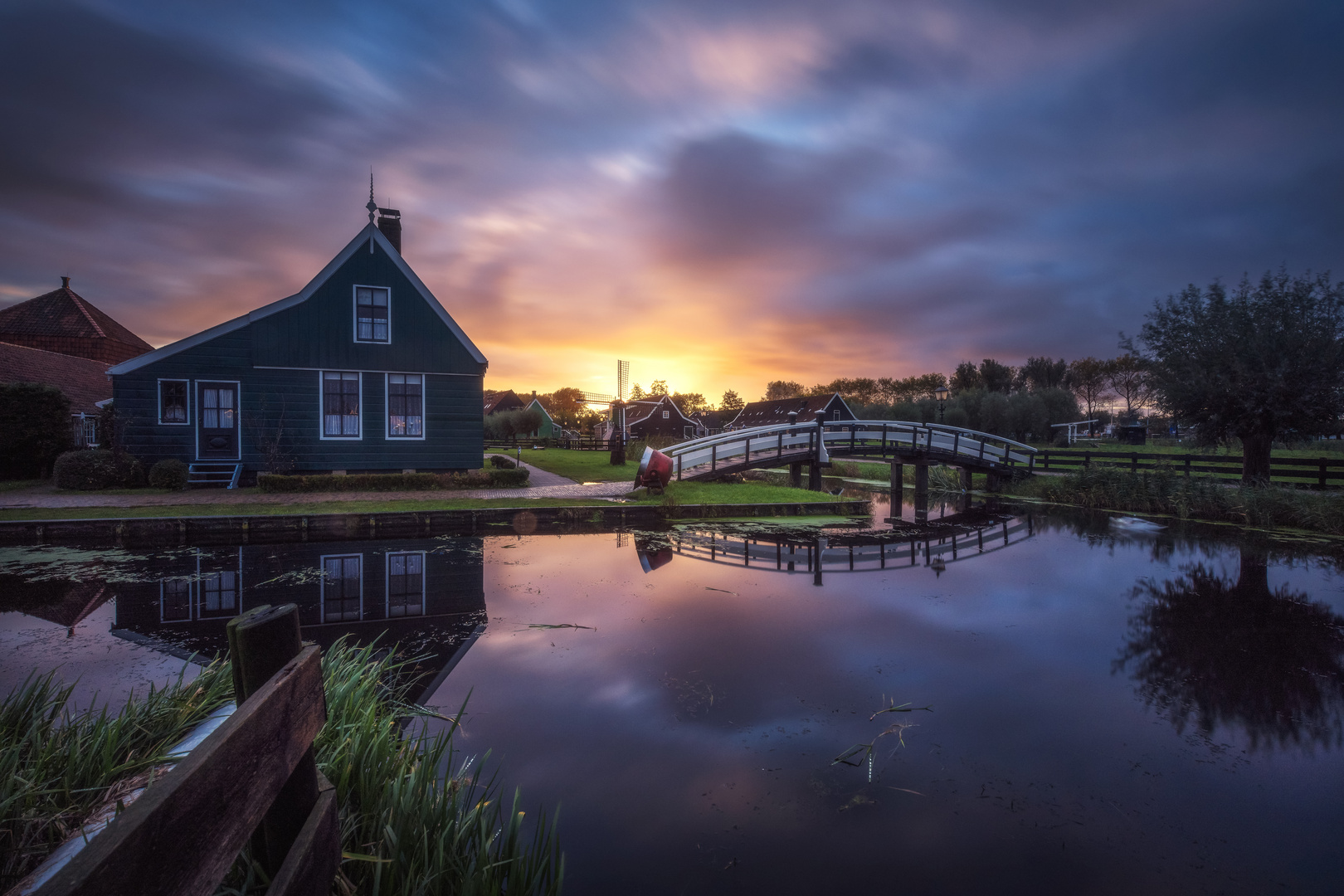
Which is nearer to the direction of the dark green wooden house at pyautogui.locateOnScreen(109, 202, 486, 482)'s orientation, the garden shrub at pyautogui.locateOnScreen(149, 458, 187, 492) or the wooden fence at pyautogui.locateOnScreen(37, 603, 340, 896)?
the wooden fence

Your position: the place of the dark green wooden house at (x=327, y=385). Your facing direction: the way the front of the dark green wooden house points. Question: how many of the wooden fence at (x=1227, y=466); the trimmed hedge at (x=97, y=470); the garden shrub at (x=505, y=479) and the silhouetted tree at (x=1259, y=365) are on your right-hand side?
1

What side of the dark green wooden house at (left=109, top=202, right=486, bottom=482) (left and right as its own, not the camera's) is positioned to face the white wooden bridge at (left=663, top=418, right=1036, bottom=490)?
left

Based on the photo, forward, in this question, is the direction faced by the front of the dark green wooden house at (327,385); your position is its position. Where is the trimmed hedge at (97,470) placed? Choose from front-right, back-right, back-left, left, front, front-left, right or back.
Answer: right

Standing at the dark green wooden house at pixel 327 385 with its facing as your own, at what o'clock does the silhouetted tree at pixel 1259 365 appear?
The silhouetted tree is roughly at 10 o'clock from the dark green wooden house.

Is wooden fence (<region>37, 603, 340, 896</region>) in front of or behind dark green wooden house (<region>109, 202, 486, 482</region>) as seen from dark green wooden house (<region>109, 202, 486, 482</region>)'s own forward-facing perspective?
in front

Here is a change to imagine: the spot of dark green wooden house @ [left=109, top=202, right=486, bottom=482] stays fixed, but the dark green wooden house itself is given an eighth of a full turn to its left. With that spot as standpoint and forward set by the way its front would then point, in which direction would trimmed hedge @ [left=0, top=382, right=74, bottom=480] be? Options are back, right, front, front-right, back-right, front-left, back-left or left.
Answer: back

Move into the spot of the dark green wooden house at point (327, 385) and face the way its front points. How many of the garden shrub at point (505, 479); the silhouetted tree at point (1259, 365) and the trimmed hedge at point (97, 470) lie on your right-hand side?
1

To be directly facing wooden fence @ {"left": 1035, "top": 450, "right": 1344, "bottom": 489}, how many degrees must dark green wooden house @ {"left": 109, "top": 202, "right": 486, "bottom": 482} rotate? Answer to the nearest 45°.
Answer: approximately 45° to its left

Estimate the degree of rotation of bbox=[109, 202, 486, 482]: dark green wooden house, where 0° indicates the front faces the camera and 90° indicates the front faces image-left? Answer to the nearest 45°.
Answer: approximately 0°

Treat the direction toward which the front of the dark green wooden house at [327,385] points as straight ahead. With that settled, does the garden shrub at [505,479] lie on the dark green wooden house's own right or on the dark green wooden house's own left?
on the dark green wooden house's own left
